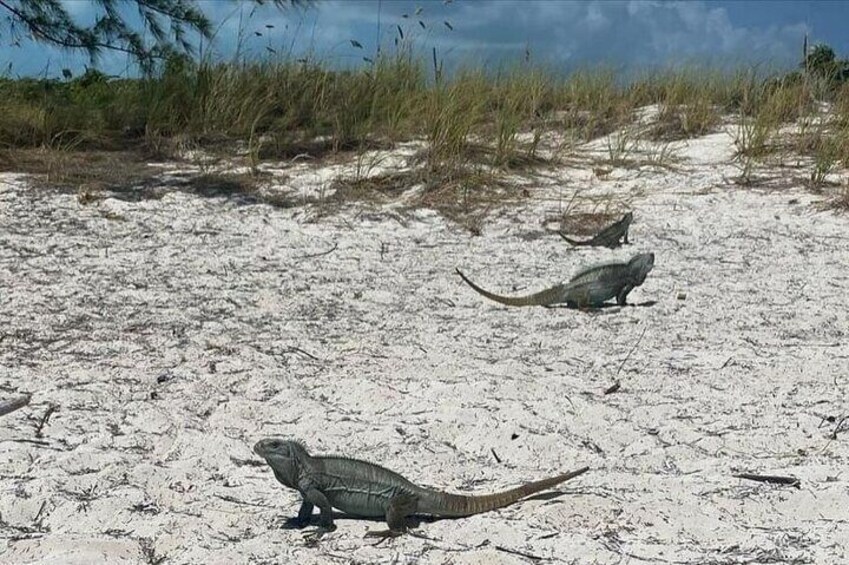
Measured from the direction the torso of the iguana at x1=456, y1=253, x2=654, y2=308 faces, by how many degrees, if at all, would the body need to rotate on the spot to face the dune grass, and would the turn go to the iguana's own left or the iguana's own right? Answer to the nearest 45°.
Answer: approximately 90° to the iguana's own left

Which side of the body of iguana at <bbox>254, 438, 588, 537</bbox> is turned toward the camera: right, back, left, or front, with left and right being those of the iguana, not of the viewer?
left

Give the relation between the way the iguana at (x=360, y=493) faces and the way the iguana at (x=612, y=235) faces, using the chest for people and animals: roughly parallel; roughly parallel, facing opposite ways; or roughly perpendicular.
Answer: roughly parallel, facing opposite ways

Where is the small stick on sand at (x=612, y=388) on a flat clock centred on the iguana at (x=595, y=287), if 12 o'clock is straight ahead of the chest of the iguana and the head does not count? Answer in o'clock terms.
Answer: The small stick on sand is roughly at 3 o'clock from the iguana.

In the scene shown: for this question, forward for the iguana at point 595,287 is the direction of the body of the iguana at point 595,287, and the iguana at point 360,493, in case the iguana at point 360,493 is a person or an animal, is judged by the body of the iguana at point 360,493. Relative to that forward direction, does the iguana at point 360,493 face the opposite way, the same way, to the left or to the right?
the opposite way

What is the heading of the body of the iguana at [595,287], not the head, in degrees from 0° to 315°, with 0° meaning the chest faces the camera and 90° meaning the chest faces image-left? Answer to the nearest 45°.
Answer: approximately 270°

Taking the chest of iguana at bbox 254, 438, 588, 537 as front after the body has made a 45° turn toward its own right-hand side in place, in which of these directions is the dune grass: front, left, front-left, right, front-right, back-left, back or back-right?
front-right

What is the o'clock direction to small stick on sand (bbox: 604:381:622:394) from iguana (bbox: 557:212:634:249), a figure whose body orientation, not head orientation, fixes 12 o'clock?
The small stick on sand is roughly at 3 o'clock from the iguana.

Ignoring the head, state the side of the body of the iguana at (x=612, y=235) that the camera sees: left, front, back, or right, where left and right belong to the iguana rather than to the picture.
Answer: right

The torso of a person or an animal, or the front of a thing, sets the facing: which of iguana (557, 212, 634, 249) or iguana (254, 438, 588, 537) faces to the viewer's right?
iguana (557, 212, 634, 249)

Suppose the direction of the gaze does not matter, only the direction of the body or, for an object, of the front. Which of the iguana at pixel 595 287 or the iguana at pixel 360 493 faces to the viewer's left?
the iguana at pixel 360 493

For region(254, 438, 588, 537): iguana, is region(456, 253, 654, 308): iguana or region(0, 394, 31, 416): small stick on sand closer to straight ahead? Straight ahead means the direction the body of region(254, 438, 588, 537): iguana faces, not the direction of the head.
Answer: the small stick on sand

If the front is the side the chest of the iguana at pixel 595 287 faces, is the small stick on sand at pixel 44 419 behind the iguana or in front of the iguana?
behind
